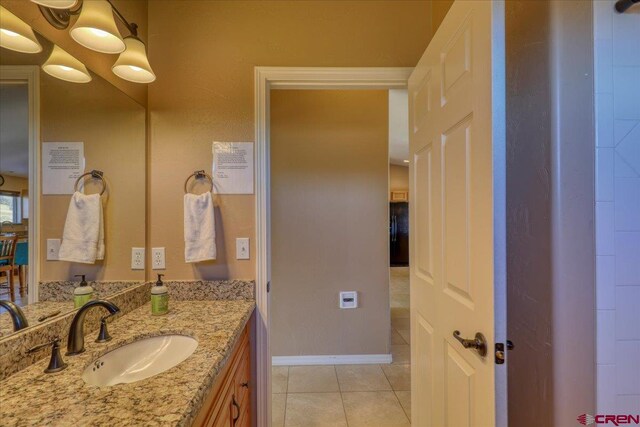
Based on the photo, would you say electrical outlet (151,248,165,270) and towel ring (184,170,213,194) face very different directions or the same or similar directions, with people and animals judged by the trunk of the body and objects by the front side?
same or similar directions

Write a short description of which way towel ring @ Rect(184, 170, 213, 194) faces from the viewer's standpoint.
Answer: facing the viewer

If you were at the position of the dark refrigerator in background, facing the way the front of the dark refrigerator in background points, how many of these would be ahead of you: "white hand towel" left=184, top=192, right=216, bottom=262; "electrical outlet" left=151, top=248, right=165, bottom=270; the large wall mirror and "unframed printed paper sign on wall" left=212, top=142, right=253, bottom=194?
4

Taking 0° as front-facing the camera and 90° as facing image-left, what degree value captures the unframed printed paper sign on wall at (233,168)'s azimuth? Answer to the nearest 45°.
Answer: approximately 0°

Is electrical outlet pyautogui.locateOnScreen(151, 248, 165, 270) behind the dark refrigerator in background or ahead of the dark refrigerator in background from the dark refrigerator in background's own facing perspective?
ahead

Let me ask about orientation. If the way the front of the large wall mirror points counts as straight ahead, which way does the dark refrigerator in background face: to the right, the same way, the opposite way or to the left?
to the right

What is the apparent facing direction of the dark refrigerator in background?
toward the camera

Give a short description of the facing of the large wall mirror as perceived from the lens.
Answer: facing the viewer and to the right of the viewer

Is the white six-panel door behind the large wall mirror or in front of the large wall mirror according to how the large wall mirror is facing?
in front
